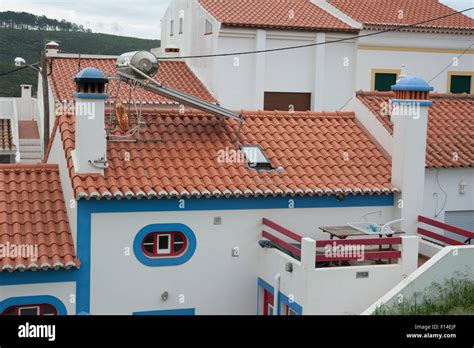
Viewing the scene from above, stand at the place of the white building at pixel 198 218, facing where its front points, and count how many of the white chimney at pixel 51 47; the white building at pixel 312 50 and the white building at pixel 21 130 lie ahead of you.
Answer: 0

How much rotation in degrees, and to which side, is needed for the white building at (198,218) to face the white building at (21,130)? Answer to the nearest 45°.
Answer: approximately 135° to its right

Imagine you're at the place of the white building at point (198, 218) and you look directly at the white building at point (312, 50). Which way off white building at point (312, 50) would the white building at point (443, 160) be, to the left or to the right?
right

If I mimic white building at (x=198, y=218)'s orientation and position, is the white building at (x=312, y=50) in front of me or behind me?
behind

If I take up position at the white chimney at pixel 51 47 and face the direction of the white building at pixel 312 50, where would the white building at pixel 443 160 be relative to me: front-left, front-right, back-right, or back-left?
front-right

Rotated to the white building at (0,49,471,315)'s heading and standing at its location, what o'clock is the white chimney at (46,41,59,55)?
The white chimney is roughly at 5 o'clock from the white building.

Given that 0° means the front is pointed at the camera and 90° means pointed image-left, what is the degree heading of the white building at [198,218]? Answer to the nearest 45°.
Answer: approximately 0°

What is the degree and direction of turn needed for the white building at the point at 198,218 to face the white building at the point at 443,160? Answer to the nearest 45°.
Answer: approximately 135° to its left
